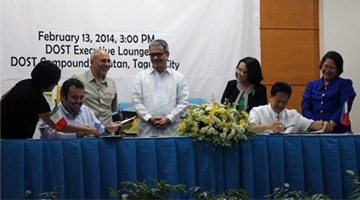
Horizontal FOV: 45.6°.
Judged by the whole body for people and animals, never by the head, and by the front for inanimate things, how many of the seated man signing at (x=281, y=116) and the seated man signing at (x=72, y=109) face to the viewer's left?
0

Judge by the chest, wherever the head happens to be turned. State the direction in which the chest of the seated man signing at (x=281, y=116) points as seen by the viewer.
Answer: toward the camera

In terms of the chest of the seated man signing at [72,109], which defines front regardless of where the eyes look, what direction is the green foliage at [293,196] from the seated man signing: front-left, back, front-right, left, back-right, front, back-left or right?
front

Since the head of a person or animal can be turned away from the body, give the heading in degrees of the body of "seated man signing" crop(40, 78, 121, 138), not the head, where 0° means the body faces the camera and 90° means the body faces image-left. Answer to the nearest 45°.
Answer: approximately 315°

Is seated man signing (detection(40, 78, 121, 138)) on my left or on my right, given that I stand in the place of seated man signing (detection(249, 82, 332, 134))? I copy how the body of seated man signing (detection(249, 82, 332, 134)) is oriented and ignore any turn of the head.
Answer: on my right

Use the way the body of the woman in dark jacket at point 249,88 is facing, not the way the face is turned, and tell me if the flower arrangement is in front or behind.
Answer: in front

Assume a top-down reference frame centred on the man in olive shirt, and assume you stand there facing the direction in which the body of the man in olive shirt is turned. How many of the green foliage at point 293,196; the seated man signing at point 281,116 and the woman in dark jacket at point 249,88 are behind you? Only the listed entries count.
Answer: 0

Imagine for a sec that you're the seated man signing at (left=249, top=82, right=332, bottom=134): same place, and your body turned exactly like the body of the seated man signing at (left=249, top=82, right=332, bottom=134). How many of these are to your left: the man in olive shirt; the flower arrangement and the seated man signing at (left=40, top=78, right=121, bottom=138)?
0

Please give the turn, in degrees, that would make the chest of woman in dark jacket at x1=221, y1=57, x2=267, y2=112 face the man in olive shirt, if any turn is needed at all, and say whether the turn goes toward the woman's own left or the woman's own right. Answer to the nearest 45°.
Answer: approximately 45° to the woman's own right

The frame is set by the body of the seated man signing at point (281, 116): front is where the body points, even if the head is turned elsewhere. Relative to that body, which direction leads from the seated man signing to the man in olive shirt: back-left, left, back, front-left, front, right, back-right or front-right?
right

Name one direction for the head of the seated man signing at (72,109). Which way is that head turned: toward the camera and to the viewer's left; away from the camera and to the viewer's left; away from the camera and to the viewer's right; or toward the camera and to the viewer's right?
toward the camera and to the viewer's right

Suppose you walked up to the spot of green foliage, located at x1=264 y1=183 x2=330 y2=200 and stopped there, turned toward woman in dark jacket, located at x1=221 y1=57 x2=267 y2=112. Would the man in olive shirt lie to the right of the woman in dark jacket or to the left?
left

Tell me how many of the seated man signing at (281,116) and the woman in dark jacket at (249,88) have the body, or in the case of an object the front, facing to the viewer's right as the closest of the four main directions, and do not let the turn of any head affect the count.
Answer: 0

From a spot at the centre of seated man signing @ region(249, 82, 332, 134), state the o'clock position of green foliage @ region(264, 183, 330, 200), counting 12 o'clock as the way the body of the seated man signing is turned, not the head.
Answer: The green foliage is roughly at 12 o'clock from the seated man signing.

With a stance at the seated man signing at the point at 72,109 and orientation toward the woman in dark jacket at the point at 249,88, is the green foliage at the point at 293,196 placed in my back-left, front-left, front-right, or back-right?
front-right

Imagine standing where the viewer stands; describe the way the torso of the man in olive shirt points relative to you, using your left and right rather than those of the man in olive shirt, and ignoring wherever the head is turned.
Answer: facing the viewer and to the right of the viewer
